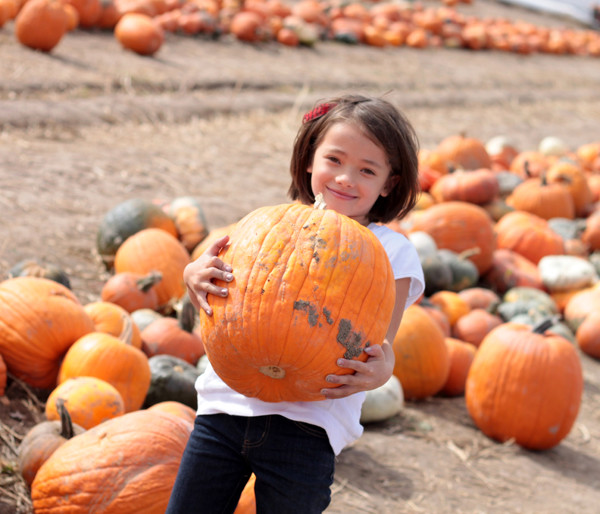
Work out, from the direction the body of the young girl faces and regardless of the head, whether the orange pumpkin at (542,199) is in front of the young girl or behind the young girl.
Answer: behind

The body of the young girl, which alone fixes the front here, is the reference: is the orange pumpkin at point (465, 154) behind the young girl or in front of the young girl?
behind

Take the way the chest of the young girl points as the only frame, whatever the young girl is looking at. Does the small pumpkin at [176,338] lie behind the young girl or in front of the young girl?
behind

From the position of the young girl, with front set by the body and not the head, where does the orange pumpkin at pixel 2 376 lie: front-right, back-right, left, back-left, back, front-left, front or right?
back-right

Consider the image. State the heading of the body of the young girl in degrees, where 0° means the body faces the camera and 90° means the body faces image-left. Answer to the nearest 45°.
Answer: approximately 0°

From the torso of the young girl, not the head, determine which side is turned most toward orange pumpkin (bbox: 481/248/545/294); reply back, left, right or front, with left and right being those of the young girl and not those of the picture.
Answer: back

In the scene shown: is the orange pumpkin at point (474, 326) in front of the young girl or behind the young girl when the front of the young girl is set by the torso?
behind
